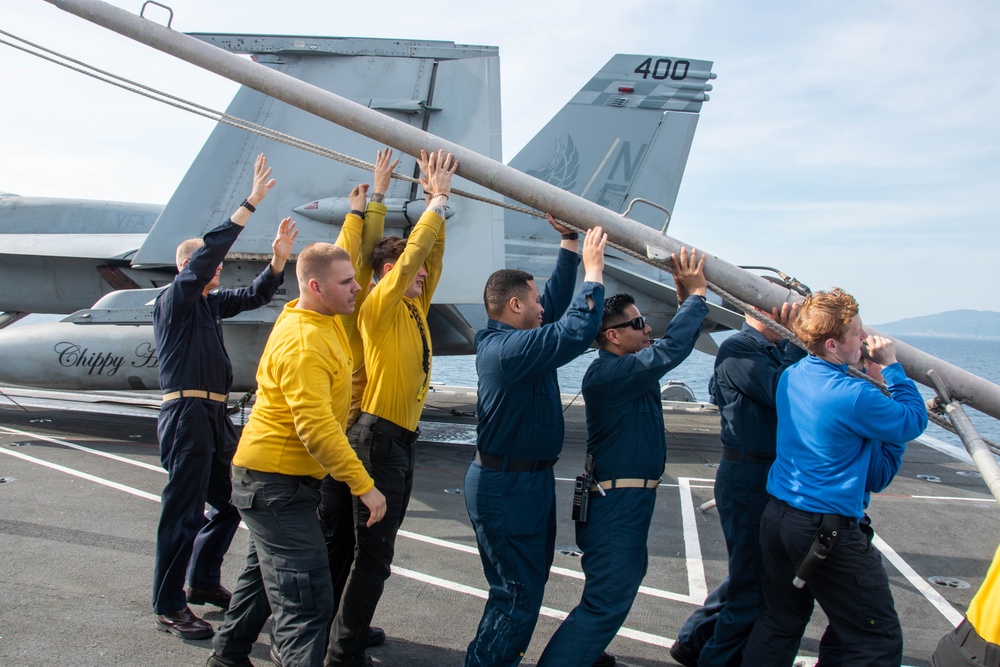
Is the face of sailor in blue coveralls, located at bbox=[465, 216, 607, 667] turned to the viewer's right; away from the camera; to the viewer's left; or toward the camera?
to the viewer's right

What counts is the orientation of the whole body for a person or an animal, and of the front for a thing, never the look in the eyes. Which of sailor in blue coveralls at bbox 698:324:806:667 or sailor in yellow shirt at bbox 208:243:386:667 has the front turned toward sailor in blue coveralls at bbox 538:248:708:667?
the sailor in yellow shirt

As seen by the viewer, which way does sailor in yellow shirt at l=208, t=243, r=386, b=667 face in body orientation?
to the viewer's right

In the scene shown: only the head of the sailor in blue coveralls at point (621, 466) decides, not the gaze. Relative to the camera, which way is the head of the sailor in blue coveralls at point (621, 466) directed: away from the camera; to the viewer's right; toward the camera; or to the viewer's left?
to the viewer's right

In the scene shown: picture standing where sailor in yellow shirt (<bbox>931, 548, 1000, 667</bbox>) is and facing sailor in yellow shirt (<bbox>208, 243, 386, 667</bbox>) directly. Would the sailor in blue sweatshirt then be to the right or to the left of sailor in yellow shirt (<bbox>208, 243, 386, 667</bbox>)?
right

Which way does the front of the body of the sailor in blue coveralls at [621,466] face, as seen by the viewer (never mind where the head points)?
to the viewer's right

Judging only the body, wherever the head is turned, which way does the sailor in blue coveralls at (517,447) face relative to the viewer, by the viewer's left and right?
facing to the right of the viewer

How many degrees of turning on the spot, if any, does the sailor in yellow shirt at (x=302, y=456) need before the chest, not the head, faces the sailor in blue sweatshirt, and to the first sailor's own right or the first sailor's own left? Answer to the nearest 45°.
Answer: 0° — they already face them

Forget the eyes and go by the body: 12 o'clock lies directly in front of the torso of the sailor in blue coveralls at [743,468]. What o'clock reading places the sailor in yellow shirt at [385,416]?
The sailor in yellow shirt is roughly at 5 o'clock from the sailor in blue coveralls.

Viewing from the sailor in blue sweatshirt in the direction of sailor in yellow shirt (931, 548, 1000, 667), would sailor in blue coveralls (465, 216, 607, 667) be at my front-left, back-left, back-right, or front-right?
back-right

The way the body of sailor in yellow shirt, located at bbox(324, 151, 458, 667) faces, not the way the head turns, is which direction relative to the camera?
to the viewer's right
